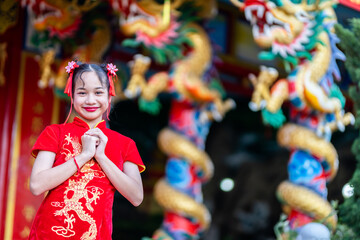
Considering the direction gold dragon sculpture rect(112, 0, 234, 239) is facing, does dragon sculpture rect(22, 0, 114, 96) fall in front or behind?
in front

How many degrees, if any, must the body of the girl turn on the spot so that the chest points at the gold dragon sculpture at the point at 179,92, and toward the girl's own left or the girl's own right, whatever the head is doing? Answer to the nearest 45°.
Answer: approximately 180°

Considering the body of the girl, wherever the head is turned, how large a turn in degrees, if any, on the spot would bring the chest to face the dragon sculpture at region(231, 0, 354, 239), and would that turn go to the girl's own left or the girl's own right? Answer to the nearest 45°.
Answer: approximately 135° to the girl's own left

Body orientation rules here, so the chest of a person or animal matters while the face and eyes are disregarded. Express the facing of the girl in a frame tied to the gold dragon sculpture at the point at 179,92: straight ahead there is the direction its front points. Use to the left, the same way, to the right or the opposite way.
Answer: to the left

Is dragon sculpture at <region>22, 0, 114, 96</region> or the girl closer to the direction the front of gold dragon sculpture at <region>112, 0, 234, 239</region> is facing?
the dragon sculpture

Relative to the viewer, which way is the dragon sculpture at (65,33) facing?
to the viewer's left

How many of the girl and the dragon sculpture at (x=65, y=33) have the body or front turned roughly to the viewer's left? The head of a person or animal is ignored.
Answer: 1

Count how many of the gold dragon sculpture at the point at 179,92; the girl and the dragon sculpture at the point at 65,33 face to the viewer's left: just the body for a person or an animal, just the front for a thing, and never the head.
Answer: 2

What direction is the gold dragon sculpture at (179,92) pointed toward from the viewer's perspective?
to the viewer's left
